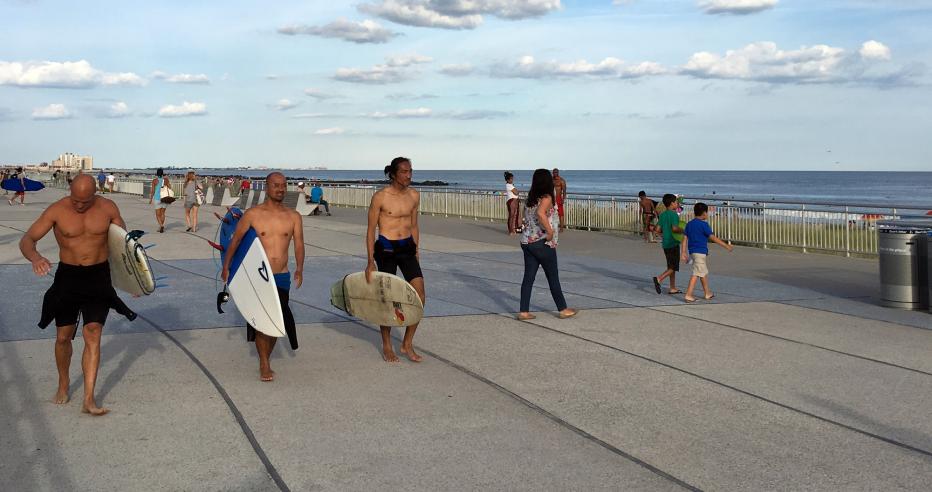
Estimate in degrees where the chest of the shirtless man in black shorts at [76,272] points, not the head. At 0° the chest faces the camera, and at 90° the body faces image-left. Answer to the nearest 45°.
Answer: approximately 0°

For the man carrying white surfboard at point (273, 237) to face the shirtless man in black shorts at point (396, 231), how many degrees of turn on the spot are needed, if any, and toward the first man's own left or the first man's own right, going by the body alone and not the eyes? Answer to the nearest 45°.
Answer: approximately 135° to the first man's own left

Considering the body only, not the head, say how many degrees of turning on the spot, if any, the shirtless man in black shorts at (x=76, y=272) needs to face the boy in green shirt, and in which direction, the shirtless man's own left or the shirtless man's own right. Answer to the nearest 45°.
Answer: approximately 135° to the shirtless man's own left

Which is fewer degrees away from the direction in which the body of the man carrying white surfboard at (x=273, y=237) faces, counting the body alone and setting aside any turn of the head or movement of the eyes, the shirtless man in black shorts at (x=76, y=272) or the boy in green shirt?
the shirtless man in black shorts

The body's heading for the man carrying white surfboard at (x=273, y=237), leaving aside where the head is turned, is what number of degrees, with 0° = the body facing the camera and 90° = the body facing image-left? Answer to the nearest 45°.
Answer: approximately 0°

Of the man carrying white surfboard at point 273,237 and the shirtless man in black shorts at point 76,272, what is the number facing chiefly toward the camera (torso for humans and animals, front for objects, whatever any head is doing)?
2

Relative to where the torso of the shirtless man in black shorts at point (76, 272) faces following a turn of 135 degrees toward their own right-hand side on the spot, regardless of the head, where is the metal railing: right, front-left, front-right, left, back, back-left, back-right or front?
right
